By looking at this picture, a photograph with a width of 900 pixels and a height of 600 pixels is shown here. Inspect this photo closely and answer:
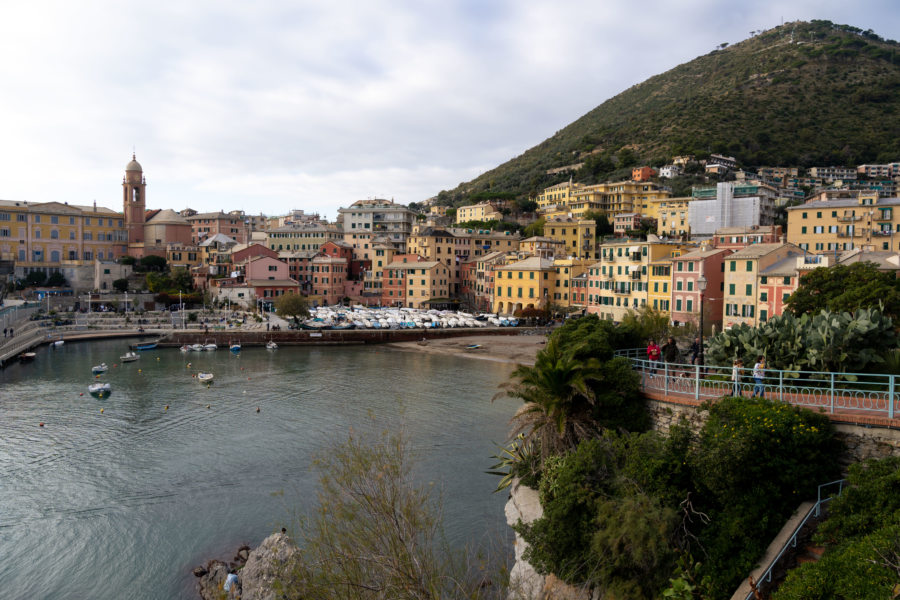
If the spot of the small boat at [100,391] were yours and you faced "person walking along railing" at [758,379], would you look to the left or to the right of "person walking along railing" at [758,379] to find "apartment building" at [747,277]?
left

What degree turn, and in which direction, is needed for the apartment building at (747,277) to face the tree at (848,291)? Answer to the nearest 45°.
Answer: approximately 45° to its left

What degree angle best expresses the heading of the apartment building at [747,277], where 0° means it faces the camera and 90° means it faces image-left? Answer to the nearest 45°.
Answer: approximately 45°

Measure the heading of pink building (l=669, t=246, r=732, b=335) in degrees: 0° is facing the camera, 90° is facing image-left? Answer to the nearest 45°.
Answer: approximately 45°

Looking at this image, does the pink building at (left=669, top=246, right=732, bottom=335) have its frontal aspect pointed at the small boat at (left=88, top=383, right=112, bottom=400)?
yes

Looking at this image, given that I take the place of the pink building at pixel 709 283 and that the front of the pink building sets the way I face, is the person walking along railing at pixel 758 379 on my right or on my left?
on my left

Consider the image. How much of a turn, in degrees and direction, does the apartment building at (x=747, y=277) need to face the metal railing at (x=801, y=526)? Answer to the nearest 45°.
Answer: approximately 45° to its left

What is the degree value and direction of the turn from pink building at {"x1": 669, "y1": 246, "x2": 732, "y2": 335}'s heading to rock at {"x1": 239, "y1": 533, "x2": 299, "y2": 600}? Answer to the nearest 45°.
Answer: approximately 45° to its left

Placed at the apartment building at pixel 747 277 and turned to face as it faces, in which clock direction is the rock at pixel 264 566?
The rock is roughly at 11 o'clock from the apartment building.
